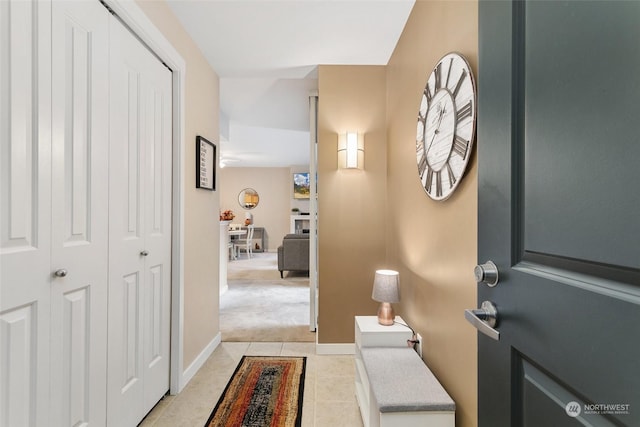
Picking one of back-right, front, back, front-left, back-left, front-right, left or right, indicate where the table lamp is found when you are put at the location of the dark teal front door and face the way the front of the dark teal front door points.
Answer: right

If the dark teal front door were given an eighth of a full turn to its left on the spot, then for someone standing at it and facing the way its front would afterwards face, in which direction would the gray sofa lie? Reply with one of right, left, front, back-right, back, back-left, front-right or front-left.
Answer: back-right

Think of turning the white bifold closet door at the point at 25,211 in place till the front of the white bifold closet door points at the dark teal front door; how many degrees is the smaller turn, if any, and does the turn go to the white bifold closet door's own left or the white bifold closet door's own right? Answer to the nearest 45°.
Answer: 0° — it already faces it

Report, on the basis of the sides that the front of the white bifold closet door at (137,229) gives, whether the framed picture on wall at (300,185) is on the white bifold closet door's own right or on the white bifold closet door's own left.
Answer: on the white bifold closet door's own left

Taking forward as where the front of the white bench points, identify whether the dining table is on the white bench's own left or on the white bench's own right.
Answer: on the white bench's own right

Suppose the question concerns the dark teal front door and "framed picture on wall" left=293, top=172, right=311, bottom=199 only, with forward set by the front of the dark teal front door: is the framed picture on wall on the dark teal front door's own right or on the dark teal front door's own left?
on the dark teal front door's own right

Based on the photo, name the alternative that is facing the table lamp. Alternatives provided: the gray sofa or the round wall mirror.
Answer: the round wall mirror

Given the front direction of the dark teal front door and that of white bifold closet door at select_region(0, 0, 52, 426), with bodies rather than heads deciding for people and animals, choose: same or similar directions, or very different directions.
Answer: very different directions

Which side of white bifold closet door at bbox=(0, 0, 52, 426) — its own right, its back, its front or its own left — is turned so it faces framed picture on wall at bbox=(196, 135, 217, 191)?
left

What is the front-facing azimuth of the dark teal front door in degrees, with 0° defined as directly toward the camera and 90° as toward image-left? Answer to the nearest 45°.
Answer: approximately 45°

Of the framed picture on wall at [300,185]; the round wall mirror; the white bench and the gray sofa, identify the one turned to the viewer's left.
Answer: the white bench

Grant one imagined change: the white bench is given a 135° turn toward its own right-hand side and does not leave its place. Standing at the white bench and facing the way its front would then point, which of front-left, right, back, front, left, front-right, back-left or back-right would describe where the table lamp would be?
front-left

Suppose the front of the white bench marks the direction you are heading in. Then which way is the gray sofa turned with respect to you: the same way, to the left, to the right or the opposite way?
to the right

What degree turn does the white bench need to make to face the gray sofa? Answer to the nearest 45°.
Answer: approximately 45° to its right

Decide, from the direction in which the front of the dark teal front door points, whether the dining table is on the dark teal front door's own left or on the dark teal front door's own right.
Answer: on the dark teal front door's own right
